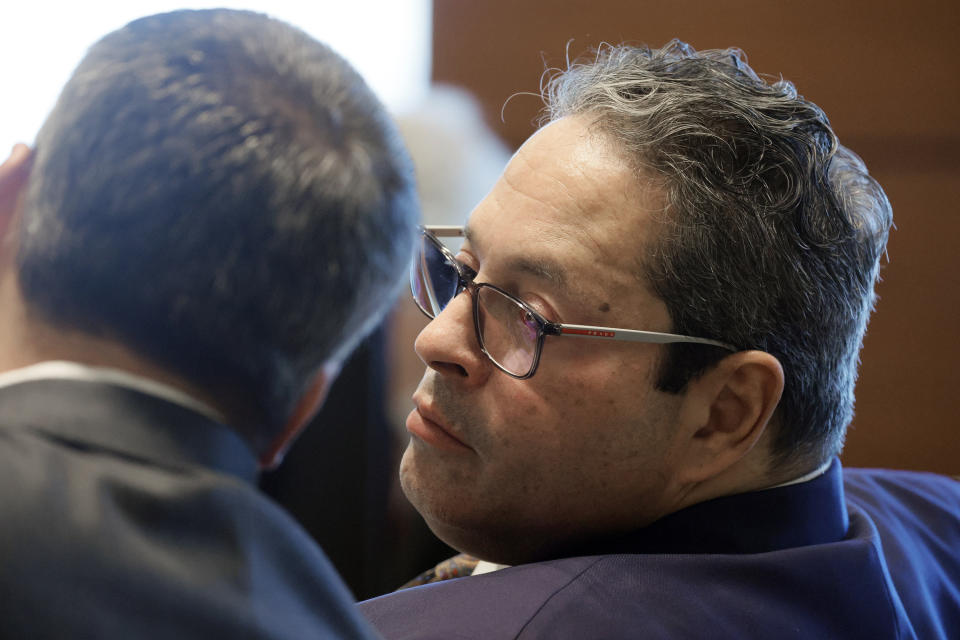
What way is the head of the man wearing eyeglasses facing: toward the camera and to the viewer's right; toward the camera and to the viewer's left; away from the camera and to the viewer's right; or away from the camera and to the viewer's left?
toward the camera and to the viewer's left

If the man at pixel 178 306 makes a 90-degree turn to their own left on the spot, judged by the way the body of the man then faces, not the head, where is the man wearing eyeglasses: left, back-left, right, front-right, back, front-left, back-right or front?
back-right

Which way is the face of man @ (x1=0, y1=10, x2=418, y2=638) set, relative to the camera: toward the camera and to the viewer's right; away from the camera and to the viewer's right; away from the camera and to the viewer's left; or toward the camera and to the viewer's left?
away from the camera and to the viewer's right

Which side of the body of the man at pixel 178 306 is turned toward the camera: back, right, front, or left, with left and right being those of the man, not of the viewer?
back
